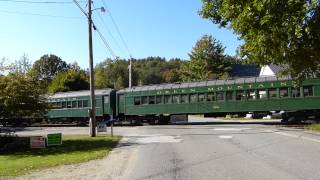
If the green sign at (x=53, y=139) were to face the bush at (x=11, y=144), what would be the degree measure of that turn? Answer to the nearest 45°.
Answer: approximately 135° to its right

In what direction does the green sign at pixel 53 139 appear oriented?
toward the camera

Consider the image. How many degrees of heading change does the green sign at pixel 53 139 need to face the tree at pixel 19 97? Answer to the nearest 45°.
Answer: approximately 135° to its right

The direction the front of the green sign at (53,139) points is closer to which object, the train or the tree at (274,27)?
the tree

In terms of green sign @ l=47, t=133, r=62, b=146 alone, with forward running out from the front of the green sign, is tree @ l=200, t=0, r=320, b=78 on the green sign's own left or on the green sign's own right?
on the green sign's own left

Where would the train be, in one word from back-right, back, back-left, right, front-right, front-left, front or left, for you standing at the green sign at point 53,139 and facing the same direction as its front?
back-left
